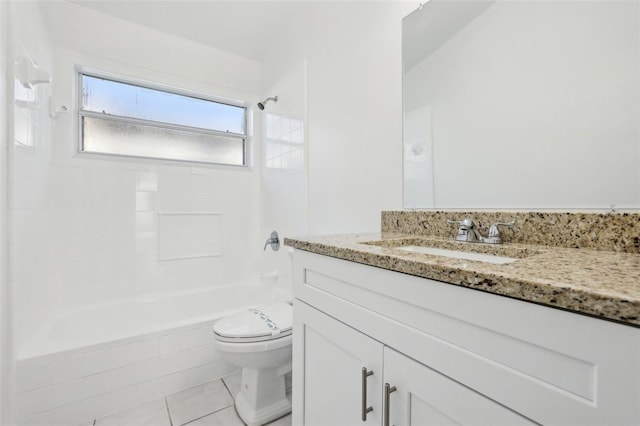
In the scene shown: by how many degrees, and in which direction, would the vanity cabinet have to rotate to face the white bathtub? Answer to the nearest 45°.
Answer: approximately 45° to its right

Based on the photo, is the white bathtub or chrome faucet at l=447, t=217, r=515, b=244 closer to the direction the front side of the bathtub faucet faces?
the white bathtub

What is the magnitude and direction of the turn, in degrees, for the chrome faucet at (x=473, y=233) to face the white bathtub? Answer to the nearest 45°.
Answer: approximately 45° to its right

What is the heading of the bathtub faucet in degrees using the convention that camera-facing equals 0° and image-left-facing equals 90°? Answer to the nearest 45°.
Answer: approximately 45°

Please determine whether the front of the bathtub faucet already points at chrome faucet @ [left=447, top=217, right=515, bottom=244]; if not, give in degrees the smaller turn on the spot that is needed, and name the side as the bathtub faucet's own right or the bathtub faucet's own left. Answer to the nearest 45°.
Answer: approximately 90° to the bathtub faucet's own left

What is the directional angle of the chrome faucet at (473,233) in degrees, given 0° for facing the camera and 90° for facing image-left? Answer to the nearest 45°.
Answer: approximately 45°

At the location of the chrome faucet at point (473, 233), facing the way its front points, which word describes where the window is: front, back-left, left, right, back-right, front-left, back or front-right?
front-right

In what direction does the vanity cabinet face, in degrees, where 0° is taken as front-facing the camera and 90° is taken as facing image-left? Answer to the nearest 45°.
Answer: approximately 45°

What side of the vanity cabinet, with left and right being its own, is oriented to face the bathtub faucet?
right
